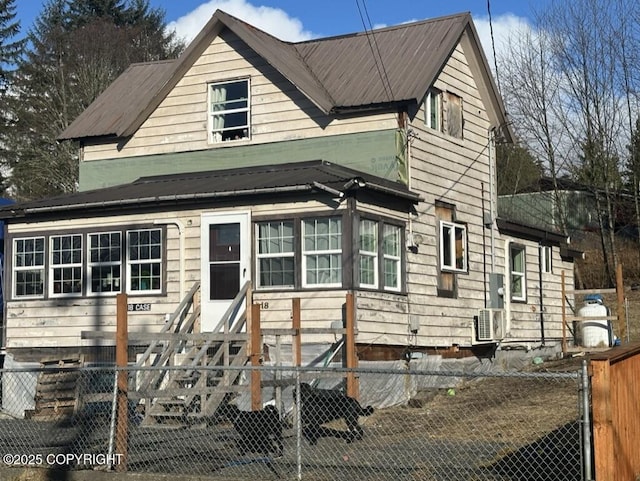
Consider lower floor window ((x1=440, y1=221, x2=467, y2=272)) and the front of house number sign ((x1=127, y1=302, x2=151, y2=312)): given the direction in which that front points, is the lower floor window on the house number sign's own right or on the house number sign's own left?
on the house number sign's own left

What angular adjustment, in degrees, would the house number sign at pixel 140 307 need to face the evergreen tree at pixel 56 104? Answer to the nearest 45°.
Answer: approximately 180°

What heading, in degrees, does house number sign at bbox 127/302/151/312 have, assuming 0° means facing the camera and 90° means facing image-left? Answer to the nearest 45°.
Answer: approximately 0°

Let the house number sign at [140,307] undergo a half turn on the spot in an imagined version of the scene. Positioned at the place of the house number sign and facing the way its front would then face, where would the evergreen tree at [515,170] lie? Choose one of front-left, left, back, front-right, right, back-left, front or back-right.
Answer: front-right

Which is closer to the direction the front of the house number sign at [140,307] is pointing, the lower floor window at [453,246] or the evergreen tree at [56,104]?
the lower floor window

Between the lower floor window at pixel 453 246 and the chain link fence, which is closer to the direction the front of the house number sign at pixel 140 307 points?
the chain link fence

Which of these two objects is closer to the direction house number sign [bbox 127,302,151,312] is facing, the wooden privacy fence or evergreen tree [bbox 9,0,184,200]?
the wooden privacy fence
